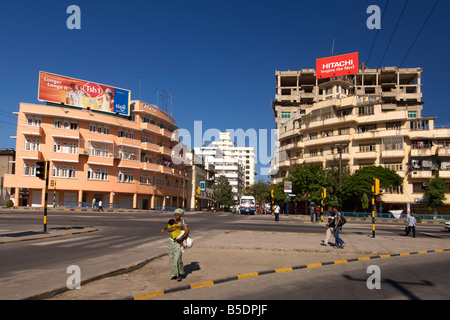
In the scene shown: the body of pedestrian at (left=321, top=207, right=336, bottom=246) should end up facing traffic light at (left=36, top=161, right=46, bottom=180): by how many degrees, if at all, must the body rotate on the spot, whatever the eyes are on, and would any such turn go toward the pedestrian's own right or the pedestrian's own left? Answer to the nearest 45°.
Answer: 0° — they already face it

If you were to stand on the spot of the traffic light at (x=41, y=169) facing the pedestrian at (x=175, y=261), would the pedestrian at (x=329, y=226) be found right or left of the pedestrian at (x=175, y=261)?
left

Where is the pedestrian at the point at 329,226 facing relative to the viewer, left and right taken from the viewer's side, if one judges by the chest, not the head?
facing to the left of the viewer
